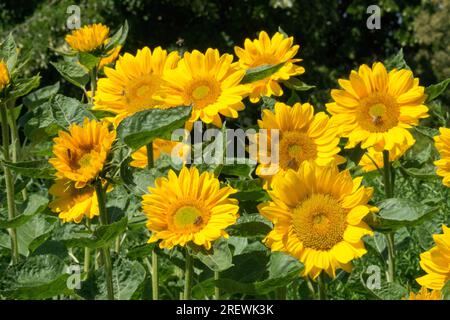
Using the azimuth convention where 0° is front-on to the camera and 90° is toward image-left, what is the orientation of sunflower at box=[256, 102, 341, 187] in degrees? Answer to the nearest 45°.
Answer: approximately 0°

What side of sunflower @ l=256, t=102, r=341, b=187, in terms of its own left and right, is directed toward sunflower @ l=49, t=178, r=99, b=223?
right

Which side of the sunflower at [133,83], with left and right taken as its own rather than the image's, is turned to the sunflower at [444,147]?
left

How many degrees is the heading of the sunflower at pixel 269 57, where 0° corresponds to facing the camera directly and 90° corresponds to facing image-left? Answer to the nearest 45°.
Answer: approximately 0°
